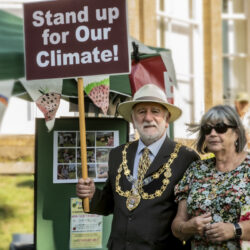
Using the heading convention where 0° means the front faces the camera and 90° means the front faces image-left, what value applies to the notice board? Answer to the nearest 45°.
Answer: approximately 0°

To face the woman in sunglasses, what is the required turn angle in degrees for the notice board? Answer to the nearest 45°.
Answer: approximately 45° to its left
